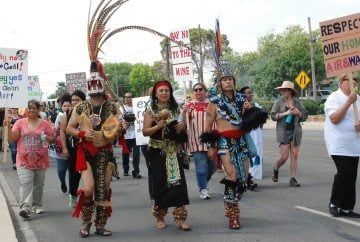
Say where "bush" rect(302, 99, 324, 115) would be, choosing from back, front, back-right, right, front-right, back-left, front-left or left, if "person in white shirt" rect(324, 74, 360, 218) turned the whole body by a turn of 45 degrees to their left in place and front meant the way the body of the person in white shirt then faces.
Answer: left

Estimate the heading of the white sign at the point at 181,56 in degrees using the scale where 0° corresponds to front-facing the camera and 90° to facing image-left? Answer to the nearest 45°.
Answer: approximately 0°

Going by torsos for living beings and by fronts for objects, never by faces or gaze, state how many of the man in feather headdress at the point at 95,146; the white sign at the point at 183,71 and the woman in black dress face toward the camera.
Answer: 3

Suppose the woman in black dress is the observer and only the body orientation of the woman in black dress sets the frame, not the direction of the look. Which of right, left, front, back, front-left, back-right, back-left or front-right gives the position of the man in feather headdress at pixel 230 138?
left

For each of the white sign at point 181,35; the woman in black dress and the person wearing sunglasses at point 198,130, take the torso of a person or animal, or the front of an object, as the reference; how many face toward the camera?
3

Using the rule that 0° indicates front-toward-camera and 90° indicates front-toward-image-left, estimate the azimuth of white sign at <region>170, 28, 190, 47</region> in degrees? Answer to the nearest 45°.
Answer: approximately 0°
